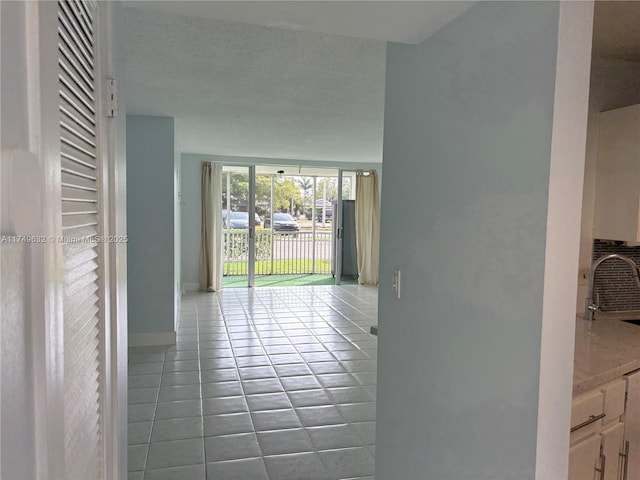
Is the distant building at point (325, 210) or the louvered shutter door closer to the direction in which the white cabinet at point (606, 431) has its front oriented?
the louvered shutter door

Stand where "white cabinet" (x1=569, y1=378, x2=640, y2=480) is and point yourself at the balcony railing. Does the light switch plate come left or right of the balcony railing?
left

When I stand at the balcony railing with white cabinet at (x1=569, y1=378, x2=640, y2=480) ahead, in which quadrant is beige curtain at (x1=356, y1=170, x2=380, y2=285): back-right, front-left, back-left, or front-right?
front-left
